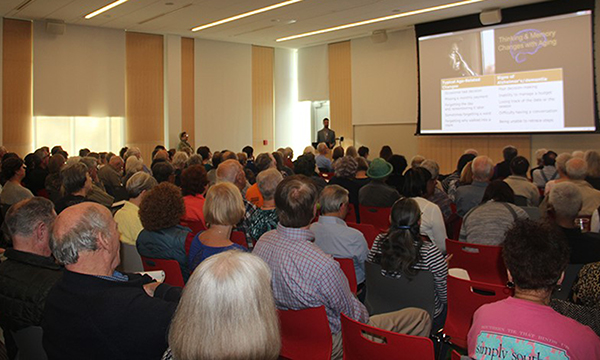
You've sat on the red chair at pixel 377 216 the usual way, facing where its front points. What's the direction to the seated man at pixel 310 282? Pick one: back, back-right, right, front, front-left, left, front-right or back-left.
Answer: back

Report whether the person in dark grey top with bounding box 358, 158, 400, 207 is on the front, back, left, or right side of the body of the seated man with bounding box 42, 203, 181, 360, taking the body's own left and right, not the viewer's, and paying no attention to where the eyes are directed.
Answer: front

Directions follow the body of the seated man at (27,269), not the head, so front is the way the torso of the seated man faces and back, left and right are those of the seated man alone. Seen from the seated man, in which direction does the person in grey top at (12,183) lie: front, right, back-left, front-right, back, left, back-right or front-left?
front-left

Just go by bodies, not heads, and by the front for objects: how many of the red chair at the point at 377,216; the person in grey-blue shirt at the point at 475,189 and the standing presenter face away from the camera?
2

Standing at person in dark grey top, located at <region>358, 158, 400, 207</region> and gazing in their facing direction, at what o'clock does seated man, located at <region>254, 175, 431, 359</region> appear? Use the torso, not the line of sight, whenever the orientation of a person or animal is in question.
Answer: The seated man is roughly at 6 o'clock from the person in dark grey top.

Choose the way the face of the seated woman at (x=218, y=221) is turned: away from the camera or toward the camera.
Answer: away from the camera

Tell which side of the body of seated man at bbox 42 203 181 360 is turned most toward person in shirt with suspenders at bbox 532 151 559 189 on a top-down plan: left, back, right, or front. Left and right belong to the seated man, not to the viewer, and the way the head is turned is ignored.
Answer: front

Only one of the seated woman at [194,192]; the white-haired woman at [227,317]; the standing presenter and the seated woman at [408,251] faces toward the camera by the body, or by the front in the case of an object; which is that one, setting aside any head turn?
the standing presenter

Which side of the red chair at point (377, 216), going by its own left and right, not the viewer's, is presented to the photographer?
back

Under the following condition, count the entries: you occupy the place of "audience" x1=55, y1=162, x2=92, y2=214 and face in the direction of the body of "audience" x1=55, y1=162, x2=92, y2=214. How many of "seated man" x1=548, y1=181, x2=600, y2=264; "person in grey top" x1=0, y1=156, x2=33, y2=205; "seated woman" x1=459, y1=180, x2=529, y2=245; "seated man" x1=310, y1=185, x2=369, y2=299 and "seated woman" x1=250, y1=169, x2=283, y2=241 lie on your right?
4

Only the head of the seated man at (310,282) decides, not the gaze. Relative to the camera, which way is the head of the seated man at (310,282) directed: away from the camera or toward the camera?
away from the camera

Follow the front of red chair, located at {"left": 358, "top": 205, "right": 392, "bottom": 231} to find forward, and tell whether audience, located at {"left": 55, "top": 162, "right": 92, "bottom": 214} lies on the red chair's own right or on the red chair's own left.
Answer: on the red chair's own left

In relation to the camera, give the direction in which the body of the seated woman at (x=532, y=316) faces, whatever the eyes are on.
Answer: away from the camera

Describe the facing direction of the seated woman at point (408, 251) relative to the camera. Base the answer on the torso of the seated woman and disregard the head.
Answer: away from the camera
